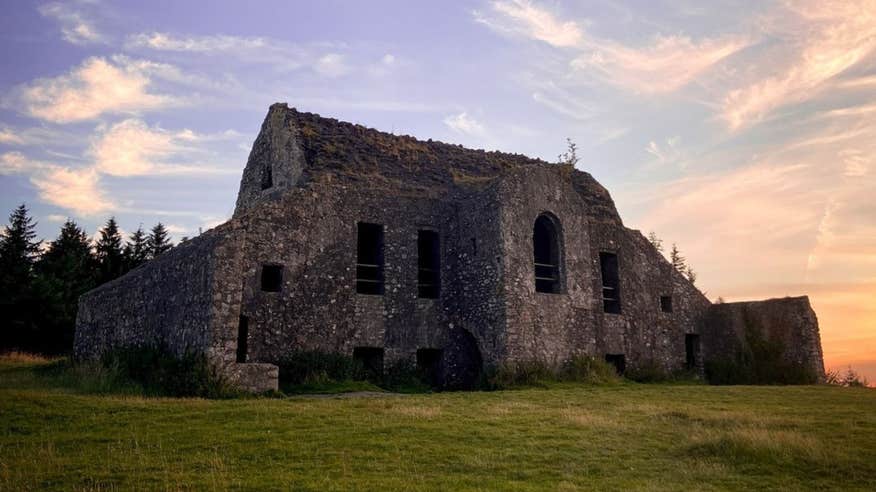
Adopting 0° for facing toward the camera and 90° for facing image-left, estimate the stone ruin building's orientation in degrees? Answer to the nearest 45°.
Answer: approximately 315°

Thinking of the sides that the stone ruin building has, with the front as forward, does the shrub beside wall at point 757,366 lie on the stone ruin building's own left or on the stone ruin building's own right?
on the stone ruin building's own left

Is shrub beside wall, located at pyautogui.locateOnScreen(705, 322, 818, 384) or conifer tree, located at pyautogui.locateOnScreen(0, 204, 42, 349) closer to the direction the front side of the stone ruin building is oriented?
the shrub beside wall

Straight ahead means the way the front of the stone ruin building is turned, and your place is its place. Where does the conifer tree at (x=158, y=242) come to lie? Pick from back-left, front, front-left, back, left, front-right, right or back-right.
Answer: back

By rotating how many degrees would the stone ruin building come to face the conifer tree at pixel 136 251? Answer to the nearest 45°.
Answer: approximately 180°

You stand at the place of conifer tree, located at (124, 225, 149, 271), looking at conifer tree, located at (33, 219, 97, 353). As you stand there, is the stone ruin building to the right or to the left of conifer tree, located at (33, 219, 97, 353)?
left

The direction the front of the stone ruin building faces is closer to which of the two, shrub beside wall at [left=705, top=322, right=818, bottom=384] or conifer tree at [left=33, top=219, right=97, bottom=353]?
the shrub beside wall
